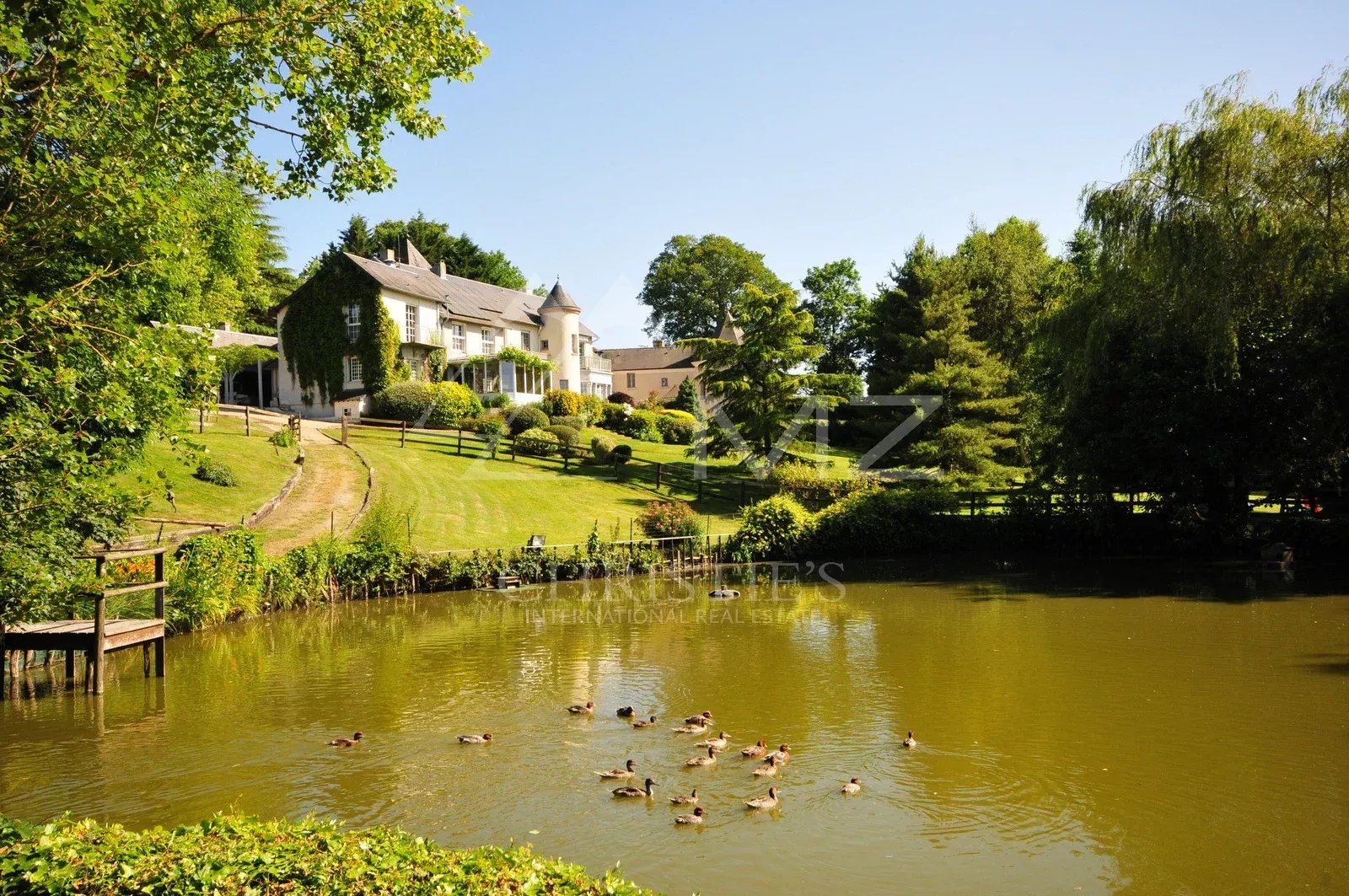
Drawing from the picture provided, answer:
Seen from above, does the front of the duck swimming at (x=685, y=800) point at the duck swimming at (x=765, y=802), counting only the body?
yes

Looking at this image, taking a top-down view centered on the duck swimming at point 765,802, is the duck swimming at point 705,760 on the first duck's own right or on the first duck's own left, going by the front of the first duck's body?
on the first duck's own left

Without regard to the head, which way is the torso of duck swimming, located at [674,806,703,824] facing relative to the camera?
to the viewer's right

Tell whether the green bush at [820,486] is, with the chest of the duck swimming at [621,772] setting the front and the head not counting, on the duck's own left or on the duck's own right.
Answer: on the duck's own left

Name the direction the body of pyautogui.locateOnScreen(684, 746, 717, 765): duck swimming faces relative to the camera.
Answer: to the viewer's right

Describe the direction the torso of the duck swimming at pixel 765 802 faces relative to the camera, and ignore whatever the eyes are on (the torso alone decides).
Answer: to the viewer's right

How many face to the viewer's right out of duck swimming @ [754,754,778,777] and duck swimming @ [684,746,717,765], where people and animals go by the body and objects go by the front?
2
